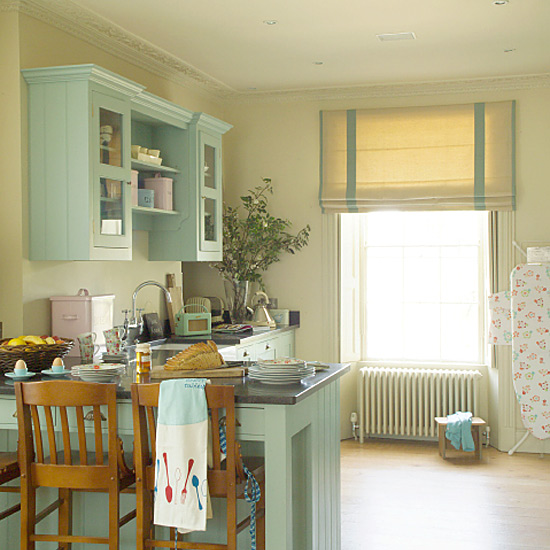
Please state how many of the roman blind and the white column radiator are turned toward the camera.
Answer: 2

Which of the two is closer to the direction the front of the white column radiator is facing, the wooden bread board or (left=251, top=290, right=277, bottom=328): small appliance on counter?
the wooden bread board

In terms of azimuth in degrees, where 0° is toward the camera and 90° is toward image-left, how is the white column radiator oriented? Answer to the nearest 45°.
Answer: approximately 0°

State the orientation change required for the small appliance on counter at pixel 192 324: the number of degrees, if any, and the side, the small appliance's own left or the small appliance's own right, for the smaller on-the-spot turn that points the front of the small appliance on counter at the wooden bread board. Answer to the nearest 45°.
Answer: approximately 45° to the small appliance's own right

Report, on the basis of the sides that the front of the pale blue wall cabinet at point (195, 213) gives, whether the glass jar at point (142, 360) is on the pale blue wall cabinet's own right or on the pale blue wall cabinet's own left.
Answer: on the pale blue wall cabinet's own right

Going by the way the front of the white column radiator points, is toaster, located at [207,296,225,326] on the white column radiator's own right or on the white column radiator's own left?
on the white column radiator's own right

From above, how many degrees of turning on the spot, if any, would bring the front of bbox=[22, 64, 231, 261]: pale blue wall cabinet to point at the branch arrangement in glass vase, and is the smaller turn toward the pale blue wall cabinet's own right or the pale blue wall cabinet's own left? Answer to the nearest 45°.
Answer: approximately 90° to the pale blue wall cabinet's own left

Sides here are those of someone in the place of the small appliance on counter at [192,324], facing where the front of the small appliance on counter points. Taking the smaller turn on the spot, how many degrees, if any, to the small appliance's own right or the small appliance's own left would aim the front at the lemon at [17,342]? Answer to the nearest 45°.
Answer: approximately 90° to the small appliance's own right

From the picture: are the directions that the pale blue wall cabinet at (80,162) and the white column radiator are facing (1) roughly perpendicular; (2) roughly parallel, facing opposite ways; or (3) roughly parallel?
roughly perpendicular
